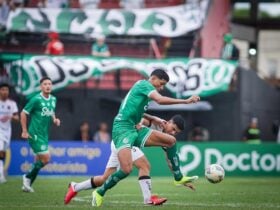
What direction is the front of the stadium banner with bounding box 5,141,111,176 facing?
toward the camera

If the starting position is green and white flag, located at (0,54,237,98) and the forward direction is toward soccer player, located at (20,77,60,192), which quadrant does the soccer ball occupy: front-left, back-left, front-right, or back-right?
front-left

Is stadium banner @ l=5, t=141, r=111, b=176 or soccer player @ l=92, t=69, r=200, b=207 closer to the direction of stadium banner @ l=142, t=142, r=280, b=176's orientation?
the soccer player

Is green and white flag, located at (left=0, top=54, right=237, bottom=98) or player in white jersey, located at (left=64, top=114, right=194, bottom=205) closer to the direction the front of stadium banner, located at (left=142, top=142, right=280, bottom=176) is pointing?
the player in white jersey

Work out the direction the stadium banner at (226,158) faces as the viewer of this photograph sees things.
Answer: facing the viewer

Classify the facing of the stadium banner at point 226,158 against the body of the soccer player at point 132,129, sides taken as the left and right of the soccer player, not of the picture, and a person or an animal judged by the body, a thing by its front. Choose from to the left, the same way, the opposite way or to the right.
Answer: to the right

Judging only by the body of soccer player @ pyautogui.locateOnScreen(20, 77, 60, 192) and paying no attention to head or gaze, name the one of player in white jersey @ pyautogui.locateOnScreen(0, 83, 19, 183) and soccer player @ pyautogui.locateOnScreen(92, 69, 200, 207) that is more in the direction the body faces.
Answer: the soccer player

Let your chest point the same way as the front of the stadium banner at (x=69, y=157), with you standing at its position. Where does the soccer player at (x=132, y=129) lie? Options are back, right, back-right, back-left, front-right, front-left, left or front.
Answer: front

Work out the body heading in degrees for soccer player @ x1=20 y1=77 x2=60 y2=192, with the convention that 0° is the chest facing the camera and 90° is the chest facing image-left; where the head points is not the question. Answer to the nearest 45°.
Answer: approximately 315°

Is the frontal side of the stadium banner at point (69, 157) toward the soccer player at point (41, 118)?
yes

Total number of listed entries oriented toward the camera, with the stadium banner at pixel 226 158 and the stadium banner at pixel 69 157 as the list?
2

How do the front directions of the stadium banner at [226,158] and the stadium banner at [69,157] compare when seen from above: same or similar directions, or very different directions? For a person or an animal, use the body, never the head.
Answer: same or similar directions

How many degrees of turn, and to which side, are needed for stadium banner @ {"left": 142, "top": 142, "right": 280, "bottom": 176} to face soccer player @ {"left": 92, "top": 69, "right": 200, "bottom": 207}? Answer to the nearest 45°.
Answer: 0° — it already faces them

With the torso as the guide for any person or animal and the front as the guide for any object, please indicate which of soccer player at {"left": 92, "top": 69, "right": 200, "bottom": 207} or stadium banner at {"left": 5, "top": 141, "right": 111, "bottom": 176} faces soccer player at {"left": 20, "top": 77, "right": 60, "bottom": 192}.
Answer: the stadium banner

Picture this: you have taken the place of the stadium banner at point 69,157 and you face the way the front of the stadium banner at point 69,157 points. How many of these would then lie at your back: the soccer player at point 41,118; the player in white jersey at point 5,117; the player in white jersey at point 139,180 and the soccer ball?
0
